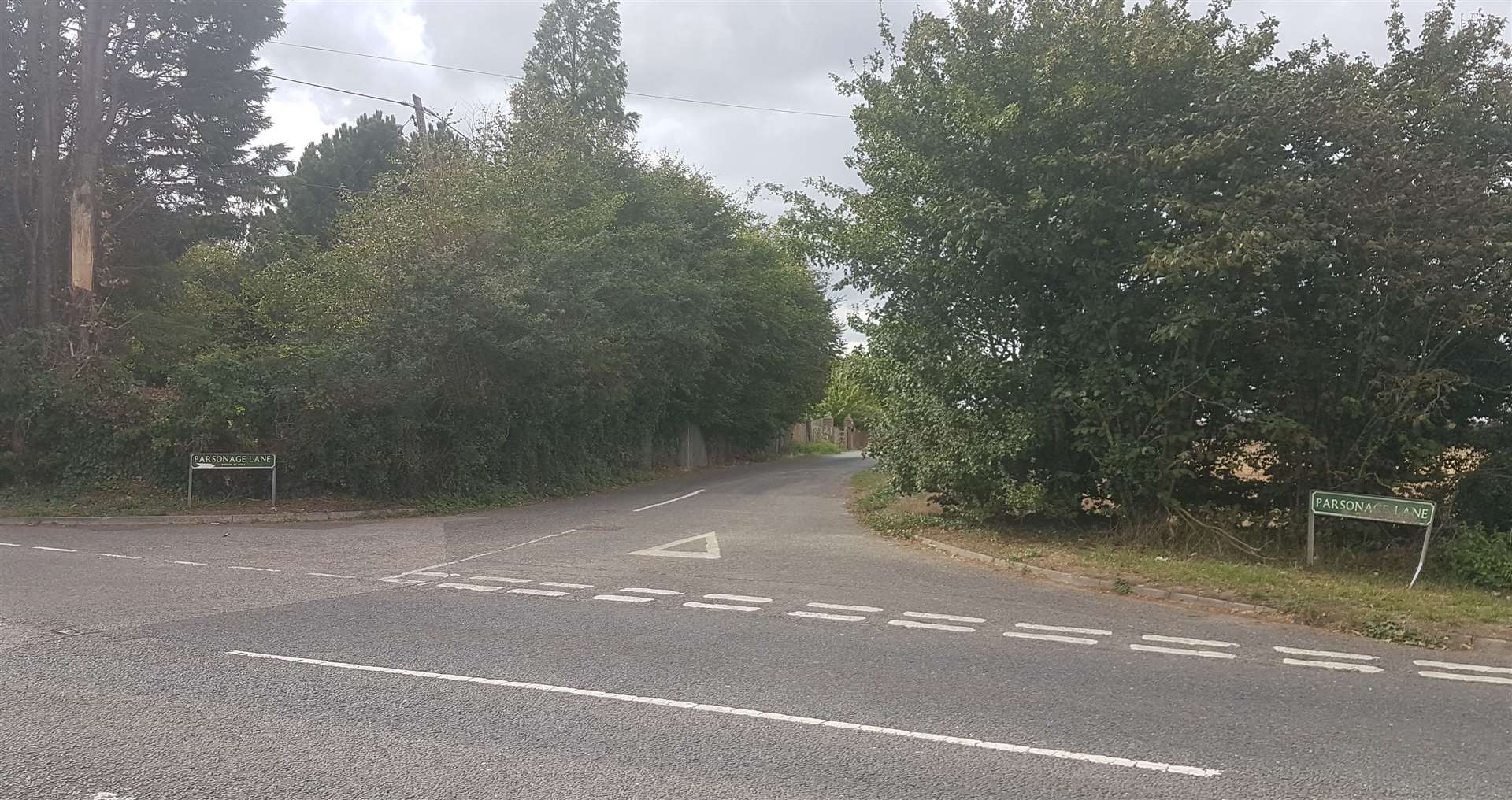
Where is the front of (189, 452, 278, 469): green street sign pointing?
toward the camera

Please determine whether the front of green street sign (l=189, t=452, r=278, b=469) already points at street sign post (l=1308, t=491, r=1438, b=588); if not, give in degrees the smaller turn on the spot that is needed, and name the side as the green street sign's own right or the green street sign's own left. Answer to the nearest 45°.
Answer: approximately 45° to the green street sign's own left

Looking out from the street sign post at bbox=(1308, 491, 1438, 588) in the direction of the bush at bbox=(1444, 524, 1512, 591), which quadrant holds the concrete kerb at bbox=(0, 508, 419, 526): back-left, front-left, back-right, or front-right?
back-left

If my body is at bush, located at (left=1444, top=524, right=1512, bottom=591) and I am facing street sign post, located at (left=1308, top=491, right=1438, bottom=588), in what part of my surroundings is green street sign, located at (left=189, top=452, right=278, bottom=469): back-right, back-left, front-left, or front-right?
front-right

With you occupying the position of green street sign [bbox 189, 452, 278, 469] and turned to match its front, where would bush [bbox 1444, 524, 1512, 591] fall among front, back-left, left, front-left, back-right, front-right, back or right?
front-left

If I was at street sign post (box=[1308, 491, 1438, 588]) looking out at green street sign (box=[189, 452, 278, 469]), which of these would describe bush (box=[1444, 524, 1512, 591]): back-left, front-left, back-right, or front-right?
back-right
